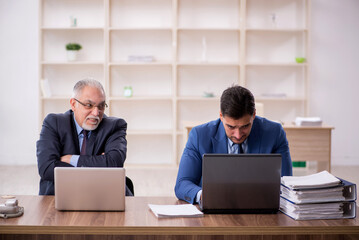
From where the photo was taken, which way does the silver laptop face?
away from the camera

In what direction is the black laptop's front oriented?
away from the camera

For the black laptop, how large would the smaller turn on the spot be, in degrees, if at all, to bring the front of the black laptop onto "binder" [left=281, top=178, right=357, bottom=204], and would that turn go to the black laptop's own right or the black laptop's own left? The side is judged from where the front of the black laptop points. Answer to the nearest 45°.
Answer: approximately 90° to the black laptop's own right

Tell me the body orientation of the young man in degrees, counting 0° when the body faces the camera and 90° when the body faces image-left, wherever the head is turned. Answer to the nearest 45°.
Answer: approximately 0°

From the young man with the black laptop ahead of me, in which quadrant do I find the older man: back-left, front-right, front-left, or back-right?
back-right

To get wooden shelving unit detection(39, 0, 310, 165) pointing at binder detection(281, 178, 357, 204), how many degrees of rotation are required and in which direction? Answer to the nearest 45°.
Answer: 0° — it already faces it

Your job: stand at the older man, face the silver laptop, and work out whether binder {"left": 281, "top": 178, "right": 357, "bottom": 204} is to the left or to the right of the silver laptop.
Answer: left

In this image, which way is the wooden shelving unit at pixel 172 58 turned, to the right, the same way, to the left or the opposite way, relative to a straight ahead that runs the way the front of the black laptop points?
the opposite way

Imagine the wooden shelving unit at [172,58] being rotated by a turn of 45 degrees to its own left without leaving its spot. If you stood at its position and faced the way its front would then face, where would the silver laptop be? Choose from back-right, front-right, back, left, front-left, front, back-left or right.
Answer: front-right

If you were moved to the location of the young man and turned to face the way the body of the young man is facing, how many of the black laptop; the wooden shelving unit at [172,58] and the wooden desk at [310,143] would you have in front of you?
1
